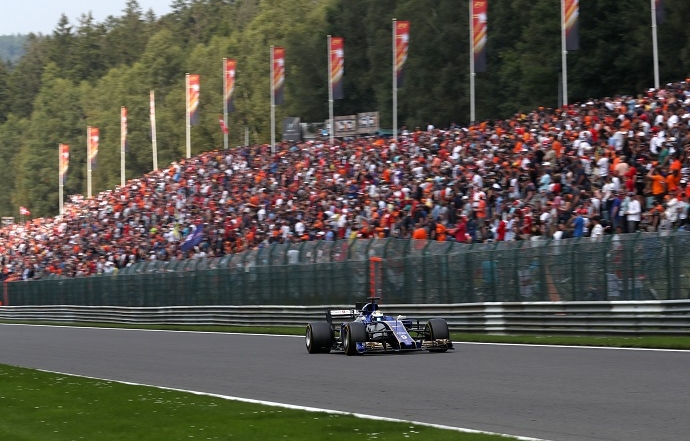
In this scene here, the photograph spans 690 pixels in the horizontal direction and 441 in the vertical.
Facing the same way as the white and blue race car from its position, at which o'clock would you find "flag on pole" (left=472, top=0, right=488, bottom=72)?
The flag on pole is roughly at 8 o'clock from the white and blue race car.

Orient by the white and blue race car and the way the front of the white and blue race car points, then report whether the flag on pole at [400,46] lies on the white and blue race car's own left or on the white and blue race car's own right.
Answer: on the white and blue race car's own left

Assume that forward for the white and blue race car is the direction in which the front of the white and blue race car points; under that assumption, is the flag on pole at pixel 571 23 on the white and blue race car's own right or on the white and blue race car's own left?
on the white and blue race car's own left
